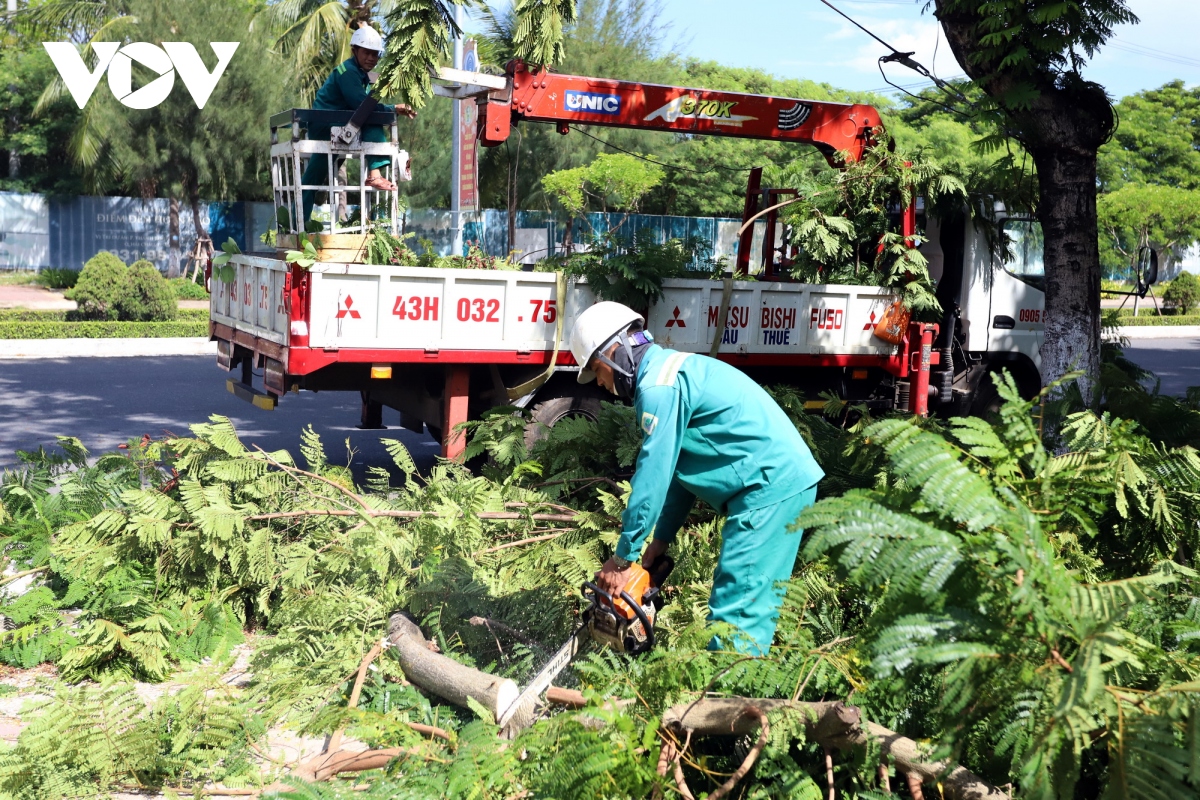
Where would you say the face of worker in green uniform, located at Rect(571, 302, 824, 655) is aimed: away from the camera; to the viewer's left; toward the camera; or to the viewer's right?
to the viewer's left

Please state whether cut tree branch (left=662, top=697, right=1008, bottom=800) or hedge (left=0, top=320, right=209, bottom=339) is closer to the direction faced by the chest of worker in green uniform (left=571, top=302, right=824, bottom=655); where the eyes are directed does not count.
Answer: the hedge

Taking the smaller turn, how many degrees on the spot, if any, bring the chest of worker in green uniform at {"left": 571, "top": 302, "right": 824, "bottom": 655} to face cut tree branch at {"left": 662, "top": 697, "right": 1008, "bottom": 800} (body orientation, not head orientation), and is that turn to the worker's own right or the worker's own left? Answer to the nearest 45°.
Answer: approximately 90° to the worker's own left

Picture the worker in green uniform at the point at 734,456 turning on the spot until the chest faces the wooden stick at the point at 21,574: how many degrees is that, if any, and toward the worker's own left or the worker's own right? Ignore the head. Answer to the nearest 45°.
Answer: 0° — they already face it

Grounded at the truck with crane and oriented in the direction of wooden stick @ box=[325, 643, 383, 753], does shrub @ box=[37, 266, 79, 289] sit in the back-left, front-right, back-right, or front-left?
back-right

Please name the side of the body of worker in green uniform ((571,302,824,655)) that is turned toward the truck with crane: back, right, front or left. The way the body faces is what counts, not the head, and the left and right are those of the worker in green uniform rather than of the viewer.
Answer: right

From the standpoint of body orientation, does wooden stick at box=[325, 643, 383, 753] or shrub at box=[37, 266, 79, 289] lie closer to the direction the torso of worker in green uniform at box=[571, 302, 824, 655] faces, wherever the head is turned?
the wooden stick

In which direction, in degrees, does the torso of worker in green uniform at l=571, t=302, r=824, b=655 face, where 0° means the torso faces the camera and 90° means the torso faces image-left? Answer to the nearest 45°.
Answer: approximately 90°

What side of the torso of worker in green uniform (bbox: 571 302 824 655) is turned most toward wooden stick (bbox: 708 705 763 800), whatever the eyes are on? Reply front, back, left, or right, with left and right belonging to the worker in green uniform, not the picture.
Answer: left

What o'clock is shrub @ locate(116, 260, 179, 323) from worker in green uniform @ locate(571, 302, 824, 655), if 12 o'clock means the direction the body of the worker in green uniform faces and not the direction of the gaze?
The shrub is roughly at 2 o'clock from the worker in green uniform.

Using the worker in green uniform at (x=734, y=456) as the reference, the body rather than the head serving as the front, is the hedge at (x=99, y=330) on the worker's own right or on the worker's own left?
on the worker's own right

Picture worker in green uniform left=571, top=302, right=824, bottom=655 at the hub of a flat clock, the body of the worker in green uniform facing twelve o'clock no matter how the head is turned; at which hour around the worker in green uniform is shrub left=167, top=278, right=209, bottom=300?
The shrub is roughly at 2 o'clock from the worker in green uniform.
